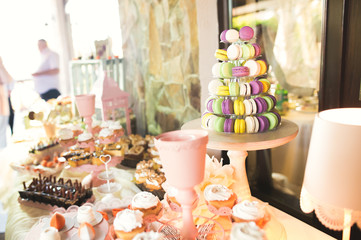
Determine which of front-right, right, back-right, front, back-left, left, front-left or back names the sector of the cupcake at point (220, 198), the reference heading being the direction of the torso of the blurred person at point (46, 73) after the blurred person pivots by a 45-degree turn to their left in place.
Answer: front-left

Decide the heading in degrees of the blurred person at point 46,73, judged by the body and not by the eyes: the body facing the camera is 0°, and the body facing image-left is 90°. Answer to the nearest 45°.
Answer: approximately 90°

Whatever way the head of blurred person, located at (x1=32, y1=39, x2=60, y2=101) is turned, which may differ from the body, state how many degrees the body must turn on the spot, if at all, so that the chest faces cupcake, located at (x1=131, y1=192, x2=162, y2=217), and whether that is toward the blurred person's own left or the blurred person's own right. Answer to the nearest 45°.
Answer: approximately 90° to the blurred person's own left

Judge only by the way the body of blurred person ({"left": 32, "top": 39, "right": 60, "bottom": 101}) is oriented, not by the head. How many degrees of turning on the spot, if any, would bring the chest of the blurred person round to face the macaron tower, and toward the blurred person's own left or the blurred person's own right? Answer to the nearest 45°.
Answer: approximately 90° to the blurred person's own left

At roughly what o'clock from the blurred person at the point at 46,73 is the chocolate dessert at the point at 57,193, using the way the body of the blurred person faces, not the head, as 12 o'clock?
The chocolate dessert is roughly at 9 o'clock from the blurred person.

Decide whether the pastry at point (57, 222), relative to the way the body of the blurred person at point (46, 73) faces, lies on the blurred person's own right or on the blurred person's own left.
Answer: on the blurred person's own left

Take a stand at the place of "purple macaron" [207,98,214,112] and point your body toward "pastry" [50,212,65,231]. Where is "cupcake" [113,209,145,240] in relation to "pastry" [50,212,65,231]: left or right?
left

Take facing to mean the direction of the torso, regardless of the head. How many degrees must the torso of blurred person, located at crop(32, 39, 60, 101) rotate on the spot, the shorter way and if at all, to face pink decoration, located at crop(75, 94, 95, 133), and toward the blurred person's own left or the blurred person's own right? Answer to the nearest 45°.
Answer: approximately 90° to the blurred person's own left

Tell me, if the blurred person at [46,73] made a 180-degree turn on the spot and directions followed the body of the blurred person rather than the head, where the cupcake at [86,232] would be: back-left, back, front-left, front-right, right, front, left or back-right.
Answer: right
